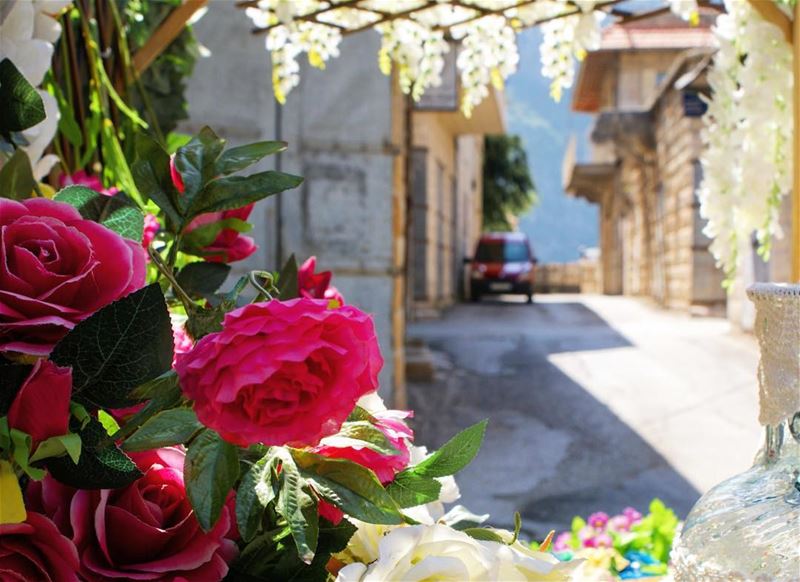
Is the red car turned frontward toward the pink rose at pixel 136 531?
yes

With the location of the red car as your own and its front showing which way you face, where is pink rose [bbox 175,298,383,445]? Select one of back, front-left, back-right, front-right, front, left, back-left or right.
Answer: front

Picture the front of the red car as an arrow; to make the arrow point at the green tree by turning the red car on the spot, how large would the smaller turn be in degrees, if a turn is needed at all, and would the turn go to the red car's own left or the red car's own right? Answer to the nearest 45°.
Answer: approximately 180°

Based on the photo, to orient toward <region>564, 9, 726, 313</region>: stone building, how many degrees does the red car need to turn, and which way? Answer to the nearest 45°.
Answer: approximately 45° to its left

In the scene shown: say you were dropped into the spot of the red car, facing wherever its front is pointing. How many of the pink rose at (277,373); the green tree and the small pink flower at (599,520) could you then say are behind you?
1

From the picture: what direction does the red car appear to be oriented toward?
toward the camera

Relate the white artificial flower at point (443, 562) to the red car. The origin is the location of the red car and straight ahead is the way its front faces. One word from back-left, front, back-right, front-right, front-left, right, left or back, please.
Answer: front

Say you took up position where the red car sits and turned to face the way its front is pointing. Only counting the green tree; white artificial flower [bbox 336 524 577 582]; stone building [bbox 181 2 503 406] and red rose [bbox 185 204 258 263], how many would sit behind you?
1

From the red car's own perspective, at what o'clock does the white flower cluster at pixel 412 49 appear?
The white flower cluster is roughly at 12 o'clock from the red car.

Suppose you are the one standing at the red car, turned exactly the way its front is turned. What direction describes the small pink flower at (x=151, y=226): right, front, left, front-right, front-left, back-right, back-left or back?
front

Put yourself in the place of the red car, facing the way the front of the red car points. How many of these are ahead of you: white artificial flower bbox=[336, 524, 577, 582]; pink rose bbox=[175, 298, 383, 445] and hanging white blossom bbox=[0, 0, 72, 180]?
3

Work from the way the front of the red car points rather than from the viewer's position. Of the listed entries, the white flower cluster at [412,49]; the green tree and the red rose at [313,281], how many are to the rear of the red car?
1

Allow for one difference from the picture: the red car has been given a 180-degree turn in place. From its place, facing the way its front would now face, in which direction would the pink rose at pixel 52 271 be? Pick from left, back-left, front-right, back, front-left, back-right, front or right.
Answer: back

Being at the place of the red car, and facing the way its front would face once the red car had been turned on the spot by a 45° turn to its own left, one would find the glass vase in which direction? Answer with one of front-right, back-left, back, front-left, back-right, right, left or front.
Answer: front-right

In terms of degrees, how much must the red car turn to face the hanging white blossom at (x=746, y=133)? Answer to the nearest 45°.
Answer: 0° — it already faces it

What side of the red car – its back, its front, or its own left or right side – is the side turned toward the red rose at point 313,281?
front
